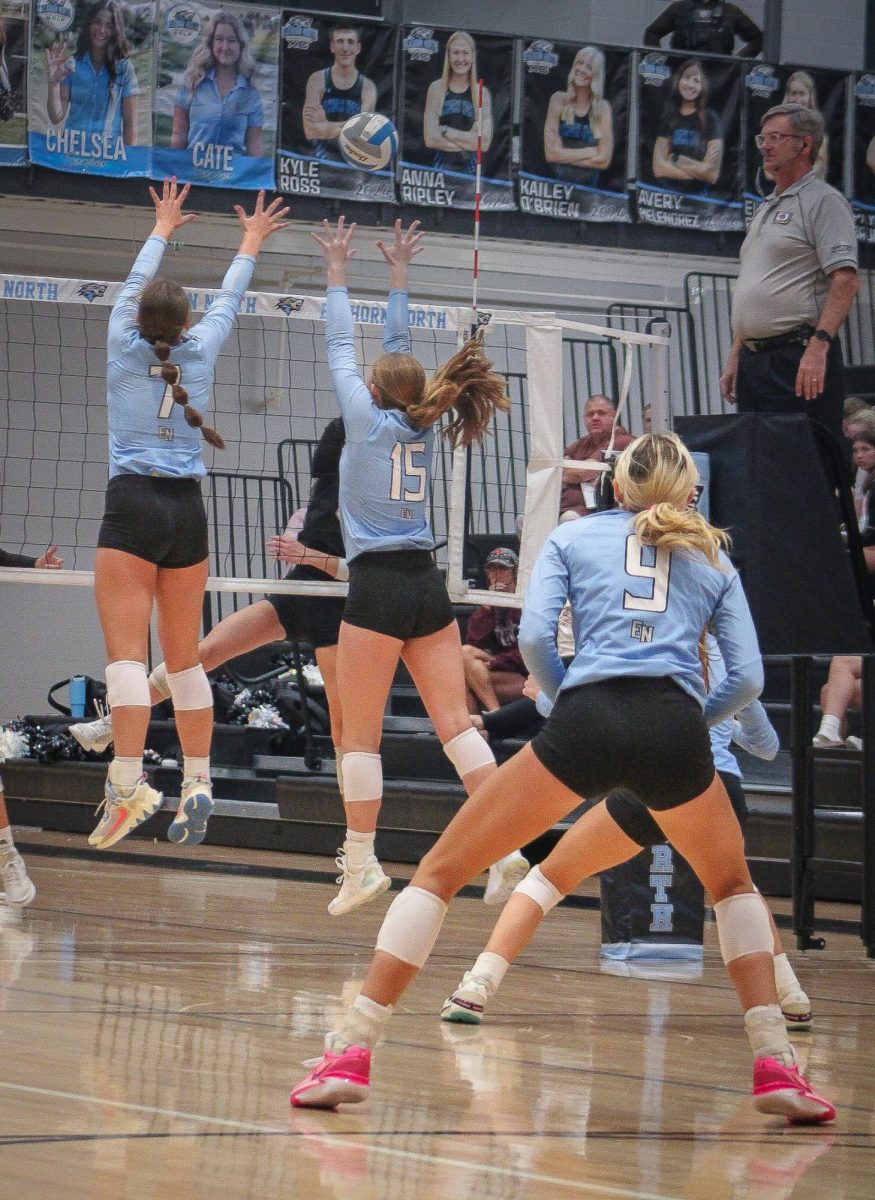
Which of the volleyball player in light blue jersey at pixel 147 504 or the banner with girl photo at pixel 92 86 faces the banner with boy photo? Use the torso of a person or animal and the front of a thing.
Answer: the volleyball player in light blue jersey

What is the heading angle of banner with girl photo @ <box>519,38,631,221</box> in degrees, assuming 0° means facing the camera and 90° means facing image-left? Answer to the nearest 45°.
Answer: approximately 0°

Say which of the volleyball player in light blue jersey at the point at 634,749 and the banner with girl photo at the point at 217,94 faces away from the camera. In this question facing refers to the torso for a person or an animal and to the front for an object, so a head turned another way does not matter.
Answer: the volleyball player in light blue jersey

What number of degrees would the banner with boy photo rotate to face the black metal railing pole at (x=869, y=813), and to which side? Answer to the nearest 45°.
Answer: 0° — it already faces it

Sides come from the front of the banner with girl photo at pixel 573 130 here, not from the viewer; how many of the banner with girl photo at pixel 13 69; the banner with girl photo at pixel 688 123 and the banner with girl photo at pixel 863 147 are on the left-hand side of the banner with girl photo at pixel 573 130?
2

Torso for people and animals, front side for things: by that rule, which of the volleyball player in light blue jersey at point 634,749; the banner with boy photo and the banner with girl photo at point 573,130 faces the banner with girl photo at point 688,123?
the volleyball player in light blue jersey

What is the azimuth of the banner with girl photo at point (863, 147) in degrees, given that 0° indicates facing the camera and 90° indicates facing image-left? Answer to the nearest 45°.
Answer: approximately 0°

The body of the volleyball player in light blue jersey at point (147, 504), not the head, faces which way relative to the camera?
away from the camera

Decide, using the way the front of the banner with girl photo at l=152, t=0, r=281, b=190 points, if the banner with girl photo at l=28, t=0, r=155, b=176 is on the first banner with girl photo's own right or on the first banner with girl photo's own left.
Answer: on the first banner with girl photo's own right

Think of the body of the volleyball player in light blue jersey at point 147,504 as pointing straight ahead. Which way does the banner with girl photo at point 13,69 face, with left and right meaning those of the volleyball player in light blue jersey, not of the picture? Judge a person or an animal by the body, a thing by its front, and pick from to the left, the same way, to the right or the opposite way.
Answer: the opposite way

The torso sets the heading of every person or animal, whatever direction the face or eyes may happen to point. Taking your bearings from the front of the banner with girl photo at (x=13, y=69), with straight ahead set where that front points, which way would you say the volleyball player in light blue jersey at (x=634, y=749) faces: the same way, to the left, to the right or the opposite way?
the opposite way

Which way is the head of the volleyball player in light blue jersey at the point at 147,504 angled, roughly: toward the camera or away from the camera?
away from the camera

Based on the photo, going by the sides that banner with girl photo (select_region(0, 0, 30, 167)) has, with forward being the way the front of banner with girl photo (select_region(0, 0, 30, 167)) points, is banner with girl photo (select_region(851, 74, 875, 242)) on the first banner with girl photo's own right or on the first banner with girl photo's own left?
on the first banner with girl photo's own left

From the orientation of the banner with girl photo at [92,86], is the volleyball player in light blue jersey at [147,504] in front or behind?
in front

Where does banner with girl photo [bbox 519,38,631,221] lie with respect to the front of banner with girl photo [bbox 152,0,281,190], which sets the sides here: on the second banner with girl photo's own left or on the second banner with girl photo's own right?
on the second banner with girl photo's own left
